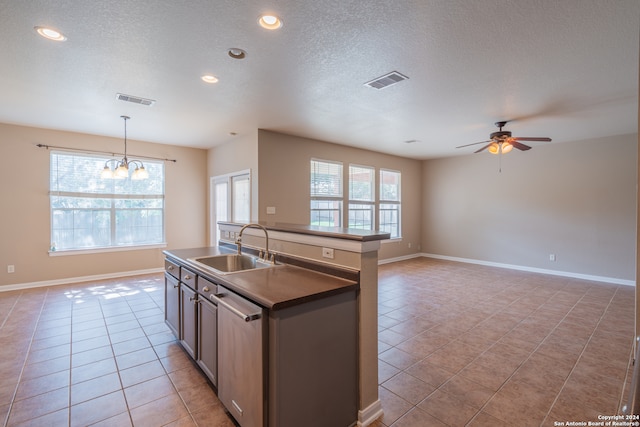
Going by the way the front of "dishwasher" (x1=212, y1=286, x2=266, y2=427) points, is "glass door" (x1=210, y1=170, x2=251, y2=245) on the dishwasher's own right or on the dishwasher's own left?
on the dishwasher's own right

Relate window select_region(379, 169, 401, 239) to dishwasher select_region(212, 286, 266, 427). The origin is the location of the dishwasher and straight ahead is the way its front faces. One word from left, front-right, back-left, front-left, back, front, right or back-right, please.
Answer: back

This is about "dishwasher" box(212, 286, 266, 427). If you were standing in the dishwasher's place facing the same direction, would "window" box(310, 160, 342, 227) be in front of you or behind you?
behind

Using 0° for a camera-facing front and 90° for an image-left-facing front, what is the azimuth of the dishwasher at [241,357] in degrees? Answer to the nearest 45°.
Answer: approximately 45°

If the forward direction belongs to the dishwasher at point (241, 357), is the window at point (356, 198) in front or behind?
behind

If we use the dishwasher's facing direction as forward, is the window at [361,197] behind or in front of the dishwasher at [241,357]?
behind
